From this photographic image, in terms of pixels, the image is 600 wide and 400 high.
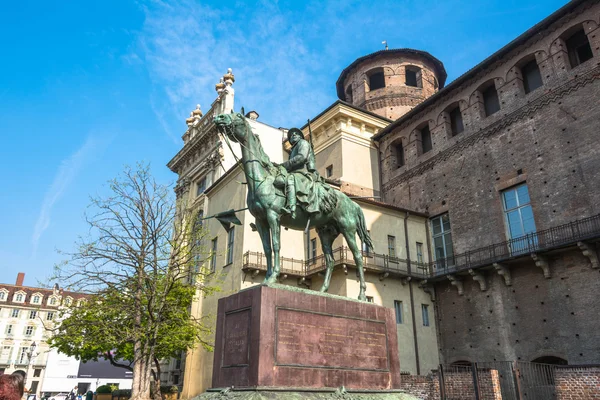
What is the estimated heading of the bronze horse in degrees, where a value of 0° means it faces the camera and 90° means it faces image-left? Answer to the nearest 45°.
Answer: approximately 45°

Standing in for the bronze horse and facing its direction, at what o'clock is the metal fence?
The metal fence is roughly at 6 o'clock from the bronze horse.
